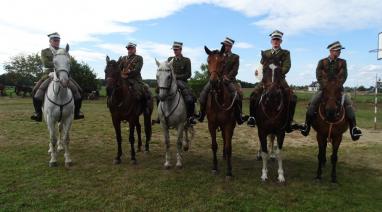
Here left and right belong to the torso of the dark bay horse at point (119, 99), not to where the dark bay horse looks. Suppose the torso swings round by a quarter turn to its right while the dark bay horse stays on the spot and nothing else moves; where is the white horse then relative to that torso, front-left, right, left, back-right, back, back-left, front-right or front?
front-left

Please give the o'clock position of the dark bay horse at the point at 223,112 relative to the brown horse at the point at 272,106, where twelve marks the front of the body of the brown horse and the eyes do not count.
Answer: The dark bay horse is roughly at 3 o'clock from the brown horse.

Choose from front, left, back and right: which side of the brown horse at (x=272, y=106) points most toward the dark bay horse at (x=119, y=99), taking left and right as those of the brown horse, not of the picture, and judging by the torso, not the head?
right

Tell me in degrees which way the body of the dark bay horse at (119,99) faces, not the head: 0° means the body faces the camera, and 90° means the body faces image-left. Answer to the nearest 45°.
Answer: approximately 45°

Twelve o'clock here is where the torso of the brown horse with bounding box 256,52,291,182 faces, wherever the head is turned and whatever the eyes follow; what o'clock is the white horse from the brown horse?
The white horse is roughly at 3 o'clock from the brown horse.

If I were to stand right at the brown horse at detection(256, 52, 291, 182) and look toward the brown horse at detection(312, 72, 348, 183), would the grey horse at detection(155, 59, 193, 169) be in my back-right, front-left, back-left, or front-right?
back-left

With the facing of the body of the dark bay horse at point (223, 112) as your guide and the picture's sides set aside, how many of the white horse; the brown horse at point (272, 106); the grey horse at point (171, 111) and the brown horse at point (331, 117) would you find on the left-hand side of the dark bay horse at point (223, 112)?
2

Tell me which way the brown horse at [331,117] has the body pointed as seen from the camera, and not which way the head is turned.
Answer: toward the camera

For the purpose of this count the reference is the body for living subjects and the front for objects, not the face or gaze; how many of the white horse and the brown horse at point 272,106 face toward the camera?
2

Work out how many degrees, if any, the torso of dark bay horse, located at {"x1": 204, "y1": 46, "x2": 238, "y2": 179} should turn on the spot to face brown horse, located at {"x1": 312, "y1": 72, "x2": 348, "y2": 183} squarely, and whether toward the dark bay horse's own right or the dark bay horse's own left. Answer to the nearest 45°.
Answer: approximately 90° to the dark bay horse's own left

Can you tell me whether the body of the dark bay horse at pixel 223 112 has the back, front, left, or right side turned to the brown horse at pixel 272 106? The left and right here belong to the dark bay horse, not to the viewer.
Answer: left

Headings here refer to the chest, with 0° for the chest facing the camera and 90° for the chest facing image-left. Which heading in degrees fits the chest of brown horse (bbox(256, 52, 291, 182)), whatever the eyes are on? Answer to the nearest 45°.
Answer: approximately 0°

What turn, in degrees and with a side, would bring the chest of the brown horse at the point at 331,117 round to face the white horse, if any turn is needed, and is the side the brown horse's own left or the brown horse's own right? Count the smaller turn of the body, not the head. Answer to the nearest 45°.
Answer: approximately 90° to the brown horse's own right

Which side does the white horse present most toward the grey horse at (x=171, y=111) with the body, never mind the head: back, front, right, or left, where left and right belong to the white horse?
left

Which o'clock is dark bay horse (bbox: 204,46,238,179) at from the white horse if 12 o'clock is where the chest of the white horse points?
The dark bay horse is roughly at 10 o'clock from the white horse.
